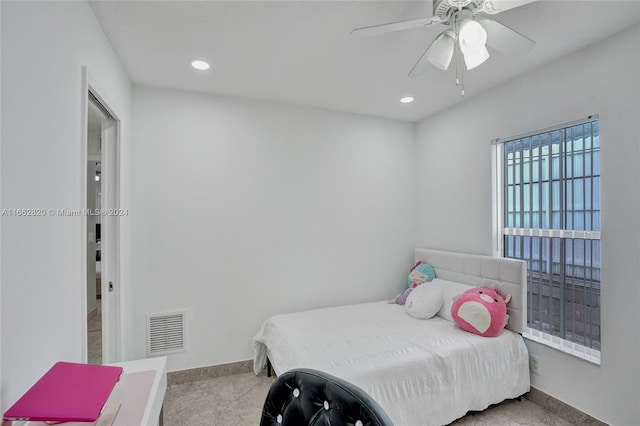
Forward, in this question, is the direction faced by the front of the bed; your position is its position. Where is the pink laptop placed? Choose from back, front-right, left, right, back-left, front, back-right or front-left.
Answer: front

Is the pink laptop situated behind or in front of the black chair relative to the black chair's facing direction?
in front

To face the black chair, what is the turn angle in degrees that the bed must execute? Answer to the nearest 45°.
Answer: approximately 45° to its left

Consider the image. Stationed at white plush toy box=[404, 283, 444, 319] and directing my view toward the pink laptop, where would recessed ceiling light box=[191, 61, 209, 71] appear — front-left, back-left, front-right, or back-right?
front-right

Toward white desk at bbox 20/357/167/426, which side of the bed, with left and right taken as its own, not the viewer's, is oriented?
front

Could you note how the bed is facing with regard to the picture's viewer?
facing the viewer and to the left of the viewer

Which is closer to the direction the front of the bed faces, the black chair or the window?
the black chair
